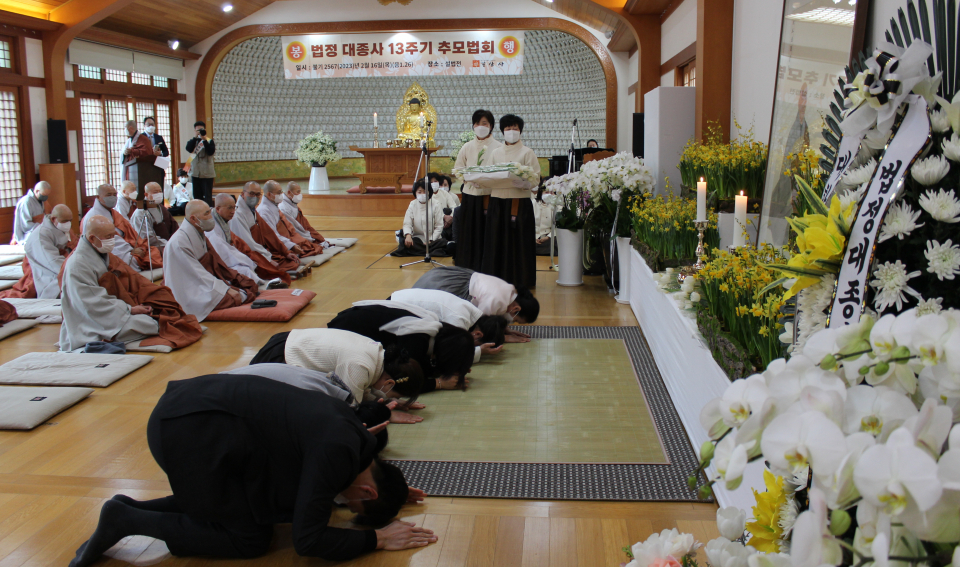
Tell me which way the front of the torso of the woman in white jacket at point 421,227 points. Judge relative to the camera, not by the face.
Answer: toward the camera

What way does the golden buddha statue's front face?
toward the camera

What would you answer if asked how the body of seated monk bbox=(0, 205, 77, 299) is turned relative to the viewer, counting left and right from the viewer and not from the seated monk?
facing to the right of the viewer

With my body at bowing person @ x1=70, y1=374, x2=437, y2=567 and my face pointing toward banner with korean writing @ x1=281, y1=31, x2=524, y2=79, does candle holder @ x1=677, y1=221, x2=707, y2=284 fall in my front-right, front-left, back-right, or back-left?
front-right

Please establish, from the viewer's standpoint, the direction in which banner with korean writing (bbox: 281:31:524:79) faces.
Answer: facing the viewer

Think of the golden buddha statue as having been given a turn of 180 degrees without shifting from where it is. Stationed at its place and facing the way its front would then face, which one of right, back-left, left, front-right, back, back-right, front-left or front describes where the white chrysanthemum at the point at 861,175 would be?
back

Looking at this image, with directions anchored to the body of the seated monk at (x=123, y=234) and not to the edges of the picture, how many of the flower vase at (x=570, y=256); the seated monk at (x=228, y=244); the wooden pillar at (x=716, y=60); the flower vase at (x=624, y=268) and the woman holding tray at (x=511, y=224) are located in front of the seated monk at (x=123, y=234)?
5

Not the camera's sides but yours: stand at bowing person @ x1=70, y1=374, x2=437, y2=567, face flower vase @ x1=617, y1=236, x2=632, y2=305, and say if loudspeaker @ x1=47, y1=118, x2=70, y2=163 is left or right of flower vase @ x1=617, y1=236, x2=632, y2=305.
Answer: left

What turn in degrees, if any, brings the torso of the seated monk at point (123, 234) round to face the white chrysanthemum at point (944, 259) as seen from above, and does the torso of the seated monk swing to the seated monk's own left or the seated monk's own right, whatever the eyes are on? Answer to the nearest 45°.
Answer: approximately 45° to the seated monk's own right

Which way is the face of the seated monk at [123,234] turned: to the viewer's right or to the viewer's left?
to the viewer's right

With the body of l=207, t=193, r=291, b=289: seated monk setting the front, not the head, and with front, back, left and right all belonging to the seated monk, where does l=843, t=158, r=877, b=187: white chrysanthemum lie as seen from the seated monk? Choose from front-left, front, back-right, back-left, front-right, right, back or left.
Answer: front-right

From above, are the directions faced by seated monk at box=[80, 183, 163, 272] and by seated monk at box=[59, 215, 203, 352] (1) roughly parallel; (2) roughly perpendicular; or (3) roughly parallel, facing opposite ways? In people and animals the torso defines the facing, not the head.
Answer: roughly parallel

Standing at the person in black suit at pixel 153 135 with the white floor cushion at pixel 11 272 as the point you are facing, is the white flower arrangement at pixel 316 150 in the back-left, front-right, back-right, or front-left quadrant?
back-left

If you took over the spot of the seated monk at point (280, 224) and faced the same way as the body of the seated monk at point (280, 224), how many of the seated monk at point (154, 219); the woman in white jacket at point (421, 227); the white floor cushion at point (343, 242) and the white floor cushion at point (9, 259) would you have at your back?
2

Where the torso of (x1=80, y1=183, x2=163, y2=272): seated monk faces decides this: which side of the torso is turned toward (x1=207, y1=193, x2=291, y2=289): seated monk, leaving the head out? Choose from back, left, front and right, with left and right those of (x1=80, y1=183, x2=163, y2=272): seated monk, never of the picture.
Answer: front

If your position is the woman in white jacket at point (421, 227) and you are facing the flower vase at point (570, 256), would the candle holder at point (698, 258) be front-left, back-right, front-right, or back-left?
front-right

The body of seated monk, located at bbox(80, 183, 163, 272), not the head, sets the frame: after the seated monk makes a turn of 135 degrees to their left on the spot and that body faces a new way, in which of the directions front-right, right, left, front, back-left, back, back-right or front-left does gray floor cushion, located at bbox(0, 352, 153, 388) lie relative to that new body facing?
back

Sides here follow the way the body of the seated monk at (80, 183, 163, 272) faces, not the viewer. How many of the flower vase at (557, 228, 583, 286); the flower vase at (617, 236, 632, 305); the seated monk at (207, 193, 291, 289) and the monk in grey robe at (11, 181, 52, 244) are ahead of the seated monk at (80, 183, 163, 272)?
3
